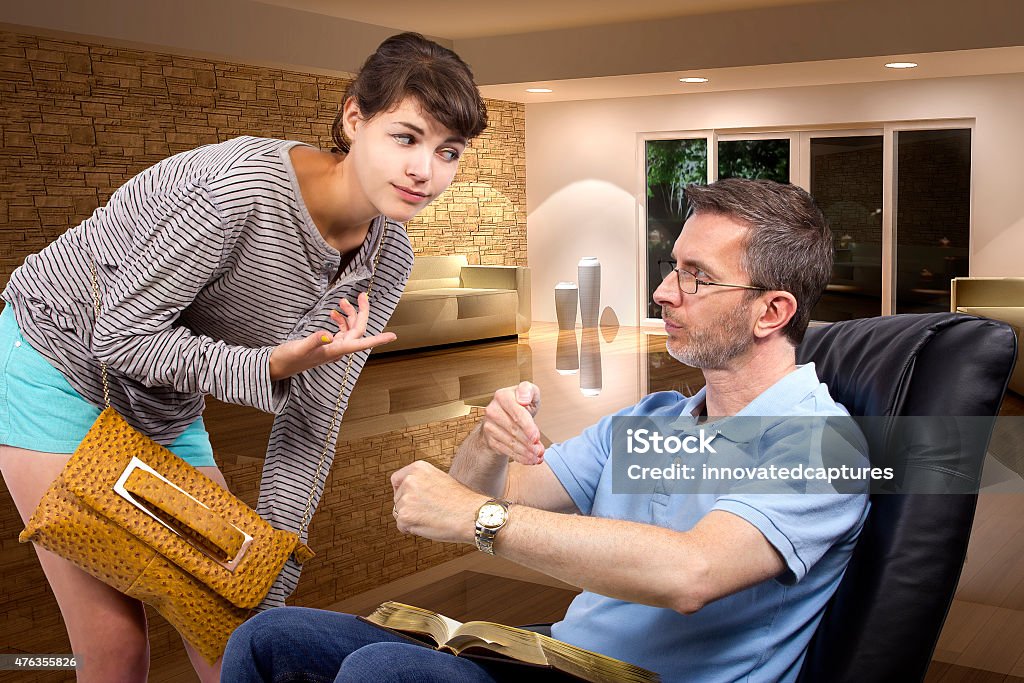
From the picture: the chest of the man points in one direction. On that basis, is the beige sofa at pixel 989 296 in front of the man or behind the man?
behind

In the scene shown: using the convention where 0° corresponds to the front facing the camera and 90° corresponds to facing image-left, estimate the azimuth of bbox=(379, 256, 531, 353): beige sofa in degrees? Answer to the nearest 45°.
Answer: approximately 315°

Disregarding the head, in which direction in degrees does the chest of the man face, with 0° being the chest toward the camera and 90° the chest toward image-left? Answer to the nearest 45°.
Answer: approximately 45°

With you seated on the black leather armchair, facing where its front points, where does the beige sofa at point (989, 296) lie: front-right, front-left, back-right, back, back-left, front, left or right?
back-right

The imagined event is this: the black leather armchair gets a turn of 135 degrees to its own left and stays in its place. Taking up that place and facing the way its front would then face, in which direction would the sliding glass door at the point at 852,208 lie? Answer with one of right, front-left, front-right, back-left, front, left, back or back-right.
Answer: left

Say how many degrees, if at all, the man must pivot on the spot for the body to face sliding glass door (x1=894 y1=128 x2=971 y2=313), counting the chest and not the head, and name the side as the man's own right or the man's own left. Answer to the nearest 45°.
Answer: approximately 135° to the man's own right

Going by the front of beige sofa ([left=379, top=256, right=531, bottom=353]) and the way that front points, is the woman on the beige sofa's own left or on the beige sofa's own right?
on the beige sofa's own right
